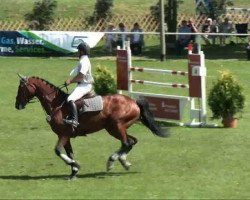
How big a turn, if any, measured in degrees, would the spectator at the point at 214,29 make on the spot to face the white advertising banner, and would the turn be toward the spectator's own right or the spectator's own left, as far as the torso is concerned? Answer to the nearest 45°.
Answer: approximately 45° to the spectator's own right

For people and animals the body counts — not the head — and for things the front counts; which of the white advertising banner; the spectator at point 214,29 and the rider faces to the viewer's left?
the rider

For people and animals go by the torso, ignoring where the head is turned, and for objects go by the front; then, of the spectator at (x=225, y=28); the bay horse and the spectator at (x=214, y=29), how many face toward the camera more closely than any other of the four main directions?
2

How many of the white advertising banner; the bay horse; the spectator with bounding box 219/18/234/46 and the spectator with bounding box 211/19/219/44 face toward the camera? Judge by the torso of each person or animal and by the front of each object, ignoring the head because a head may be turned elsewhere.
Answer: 3

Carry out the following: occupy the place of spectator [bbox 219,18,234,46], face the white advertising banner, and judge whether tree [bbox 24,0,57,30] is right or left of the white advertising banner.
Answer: right

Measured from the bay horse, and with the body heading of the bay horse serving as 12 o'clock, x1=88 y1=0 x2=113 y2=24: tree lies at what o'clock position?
The tree is roughly at 3 o'clock from the bay horse.

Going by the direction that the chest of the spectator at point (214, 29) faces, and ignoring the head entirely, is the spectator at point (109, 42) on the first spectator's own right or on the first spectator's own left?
on the first spectator's own right

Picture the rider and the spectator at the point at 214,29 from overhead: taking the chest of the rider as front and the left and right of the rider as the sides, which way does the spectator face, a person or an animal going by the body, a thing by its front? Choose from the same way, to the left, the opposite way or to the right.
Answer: to the left

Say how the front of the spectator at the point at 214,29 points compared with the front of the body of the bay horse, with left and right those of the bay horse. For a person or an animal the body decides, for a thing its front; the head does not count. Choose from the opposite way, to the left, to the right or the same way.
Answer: to the left

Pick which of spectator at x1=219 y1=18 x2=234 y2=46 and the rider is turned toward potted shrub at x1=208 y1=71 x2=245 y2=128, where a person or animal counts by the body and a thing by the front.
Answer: the spectator

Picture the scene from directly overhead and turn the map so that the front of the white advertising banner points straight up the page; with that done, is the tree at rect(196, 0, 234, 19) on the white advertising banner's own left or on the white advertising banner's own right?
on the white advertising banner's own left

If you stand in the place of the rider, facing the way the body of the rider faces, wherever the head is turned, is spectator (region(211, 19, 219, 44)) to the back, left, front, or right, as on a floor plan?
right

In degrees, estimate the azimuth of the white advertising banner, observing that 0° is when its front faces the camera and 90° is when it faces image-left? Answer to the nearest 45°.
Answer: approximately 0°

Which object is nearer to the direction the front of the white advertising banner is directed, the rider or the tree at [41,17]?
the rider

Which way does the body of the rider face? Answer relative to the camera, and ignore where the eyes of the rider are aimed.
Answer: to the viewer's left

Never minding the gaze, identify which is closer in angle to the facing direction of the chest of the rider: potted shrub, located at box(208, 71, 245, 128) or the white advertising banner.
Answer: the white advertising banner
